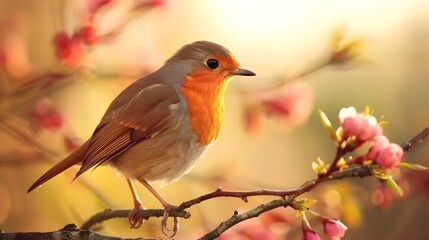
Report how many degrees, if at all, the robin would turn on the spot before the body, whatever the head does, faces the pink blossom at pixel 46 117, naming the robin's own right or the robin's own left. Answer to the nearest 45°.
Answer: approximately 135° to the robin's own left

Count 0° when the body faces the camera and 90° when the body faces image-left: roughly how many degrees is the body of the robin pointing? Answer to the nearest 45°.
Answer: approximately 270°

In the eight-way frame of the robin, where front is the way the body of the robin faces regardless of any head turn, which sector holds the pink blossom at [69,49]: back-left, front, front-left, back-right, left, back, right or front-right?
back-left
